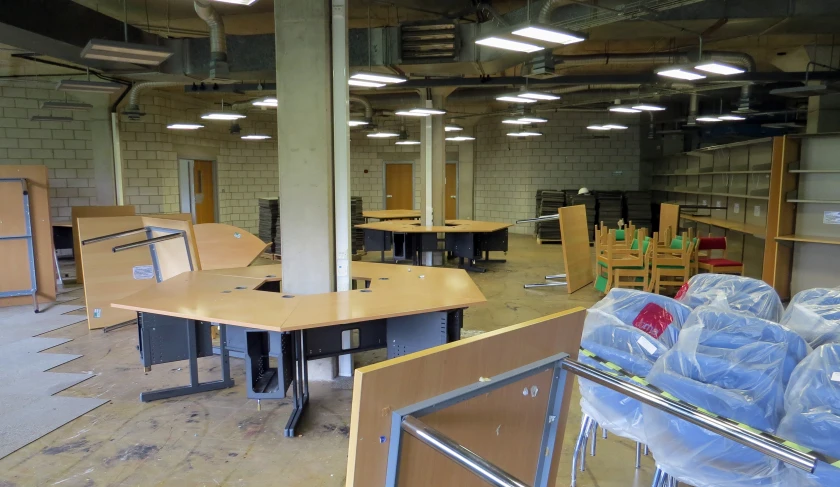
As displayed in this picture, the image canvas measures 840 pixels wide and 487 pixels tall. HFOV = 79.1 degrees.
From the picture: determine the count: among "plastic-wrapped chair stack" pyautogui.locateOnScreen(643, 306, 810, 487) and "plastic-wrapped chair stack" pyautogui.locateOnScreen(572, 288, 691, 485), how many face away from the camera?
0

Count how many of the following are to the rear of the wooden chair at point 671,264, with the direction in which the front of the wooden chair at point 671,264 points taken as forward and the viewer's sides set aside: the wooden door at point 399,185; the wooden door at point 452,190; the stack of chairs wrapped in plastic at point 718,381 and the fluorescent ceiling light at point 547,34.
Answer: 2

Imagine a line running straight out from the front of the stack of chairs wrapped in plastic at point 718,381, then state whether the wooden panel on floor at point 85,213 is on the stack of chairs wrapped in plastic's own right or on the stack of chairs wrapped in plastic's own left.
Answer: on the stack of chairs wrapped in plastic's own right
